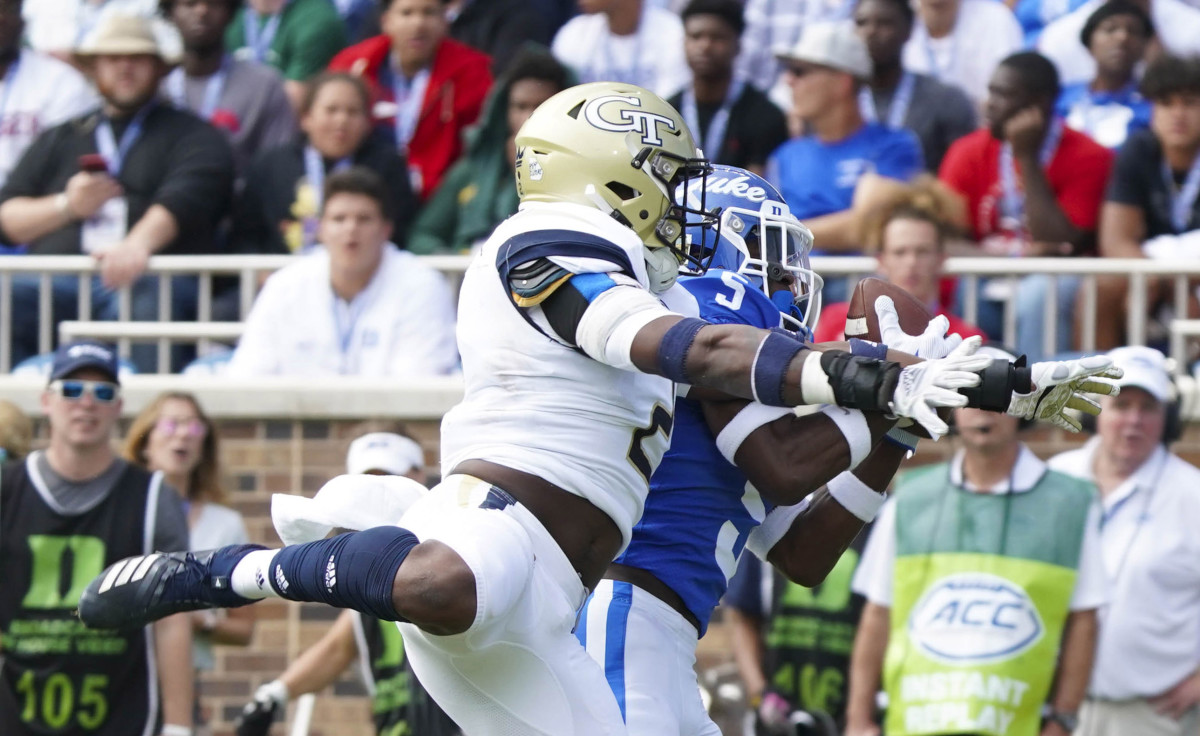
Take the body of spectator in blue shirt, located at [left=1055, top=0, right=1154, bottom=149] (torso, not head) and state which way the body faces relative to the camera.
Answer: toward the camera

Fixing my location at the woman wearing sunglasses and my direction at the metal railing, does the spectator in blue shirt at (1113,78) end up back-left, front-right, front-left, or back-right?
front-right

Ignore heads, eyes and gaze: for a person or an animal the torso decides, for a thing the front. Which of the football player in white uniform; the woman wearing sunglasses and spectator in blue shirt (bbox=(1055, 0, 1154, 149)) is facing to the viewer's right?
the football player in white uniform

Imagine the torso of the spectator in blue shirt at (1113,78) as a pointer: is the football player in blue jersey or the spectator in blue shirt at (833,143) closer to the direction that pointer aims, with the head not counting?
the football player in blue jersey

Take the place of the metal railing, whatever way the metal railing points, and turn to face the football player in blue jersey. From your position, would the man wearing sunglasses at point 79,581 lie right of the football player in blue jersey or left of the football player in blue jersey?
right

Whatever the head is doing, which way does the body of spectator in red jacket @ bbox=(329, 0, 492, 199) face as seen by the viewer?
toward the camera

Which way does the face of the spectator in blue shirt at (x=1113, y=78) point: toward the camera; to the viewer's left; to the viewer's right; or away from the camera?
toward the camera

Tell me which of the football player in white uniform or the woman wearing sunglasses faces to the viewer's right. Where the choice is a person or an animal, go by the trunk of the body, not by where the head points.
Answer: the football player in white uniform

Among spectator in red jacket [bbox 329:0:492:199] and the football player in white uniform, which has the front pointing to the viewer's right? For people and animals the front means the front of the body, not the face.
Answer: the football player in white uniform

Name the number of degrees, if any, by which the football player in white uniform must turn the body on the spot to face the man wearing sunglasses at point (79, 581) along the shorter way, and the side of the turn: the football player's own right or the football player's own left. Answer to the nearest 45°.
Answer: approximately 135° to the football player's own left

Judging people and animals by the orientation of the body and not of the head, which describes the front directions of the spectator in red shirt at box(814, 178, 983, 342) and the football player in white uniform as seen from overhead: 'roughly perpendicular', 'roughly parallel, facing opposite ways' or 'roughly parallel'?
roughly perpendicular

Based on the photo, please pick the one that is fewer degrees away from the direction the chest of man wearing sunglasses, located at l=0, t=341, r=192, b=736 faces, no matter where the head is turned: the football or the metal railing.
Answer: the football

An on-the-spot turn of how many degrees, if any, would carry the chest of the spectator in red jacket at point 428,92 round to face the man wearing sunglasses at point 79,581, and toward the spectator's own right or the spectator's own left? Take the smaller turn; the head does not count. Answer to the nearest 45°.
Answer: approximately 45° to the spectator's own right

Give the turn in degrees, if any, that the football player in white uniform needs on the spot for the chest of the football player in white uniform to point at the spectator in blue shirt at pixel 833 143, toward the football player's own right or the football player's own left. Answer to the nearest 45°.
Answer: approximately 90° to the football player's own left

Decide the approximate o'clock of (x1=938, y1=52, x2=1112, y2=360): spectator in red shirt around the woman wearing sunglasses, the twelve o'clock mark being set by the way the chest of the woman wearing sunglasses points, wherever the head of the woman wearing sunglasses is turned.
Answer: The spectator in red shirt is roughly at 9 o'clock from the woman wearing sunglasses.

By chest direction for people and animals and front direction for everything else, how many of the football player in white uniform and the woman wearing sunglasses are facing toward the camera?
1
